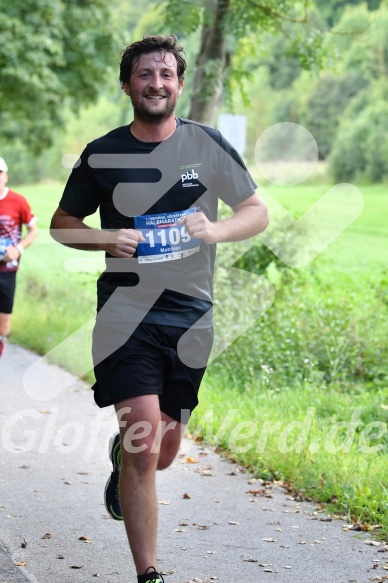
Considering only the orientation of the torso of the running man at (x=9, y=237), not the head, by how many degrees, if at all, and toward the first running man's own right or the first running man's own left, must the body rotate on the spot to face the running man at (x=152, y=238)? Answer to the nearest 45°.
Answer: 0° — they already face them

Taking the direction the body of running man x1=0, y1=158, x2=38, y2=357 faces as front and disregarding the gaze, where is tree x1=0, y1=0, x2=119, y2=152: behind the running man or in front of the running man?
behind

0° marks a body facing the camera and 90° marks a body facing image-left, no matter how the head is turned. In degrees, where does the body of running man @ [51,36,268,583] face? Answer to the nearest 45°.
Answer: approximately 0°

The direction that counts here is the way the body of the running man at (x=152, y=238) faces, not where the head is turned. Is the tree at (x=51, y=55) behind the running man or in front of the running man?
behind

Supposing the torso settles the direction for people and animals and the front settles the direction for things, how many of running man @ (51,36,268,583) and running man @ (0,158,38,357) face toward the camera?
2

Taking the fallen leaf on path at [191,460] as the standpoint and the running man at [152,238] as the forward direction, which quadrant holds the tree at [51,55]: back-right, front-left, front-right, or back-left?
back-right

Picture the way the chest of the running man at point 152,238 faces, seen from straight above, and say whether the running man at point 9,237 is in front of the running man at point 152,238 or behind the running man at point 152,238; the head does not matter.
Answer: behind

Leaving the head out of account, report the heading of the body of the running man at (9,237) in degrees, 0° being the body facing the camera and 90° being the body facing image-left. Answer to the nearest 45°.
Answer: approximately 0°

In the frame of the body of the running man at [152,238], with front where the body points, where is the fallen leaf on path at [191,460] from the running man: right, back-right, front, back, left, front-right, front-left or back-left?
back

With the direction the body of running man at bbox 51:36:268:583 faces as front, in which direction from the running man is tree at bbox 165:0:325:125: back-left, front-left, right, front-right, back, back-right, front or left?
back
